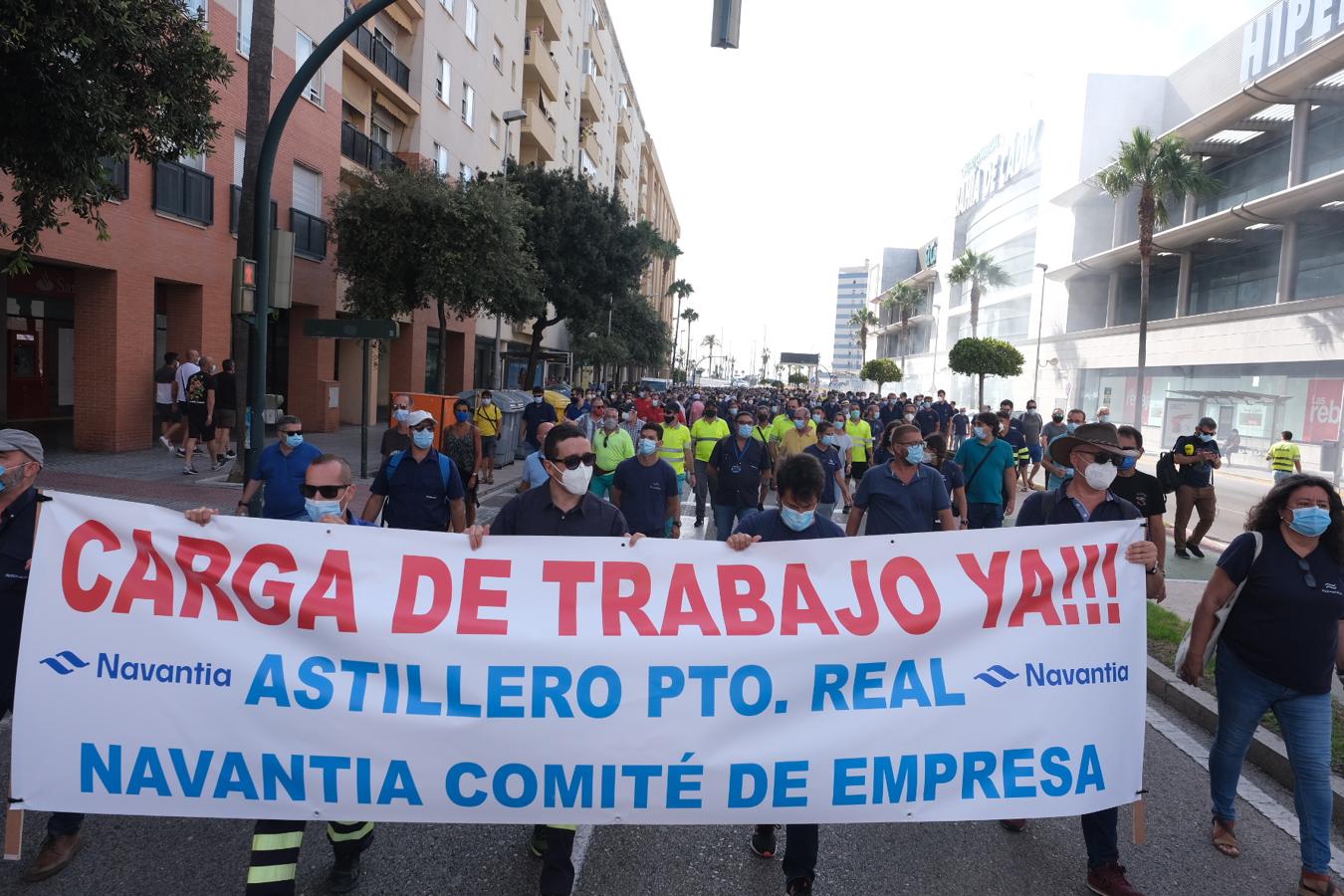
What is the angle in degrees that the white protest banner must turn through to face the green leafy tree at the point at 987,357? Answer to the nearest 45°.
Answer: approximately 135° to its left

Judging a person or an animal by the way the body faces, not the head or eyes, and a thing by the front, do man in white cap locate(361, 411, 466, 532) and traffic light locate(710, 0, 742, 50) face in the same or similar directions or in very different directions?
very different directions

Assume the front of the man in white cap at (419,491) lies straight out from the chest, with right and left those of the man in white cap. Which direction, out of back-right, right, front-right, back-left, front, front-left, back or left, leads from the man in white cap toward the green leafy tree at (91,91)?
back-right

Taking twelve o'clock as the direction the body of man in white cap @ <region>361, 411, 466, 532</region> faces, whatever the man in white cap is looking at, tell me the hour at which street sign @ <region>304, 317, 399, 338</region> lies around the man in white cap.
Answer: The street sign is roughly at 6 o'clock from the man in white cap.

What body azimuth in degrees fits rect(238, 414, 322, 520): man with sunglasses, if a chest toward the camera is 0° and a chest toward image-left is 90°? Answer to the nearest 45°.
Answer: approximately 0°

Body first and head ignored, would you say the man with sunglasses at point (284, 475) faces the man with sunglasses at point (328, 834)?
yes

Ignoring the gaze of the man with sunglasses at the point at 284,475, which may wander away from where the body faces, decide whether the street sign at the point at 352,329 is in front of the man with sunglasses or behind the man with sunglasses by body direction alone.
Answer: behind

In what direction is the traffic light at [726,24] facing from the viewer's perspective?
away from the camera

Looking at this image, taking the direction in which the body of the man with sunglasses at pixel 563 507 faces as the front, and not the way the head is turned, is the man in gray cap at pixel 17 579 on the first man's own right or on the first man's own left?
on the first man's own right

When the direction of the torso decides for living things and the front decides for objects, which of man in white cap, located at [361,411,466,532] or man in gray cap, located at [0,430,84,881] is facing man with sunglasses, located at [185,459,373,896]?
man in white cap, located at [361,411,466,532]

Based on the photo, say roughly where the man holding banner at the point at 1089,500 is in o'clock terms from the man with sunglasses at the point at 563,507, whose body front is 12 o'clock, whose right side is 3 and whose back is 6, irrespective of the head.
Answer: The man holding banner is roughly at 9 o'clock from the man with sunglasses.
